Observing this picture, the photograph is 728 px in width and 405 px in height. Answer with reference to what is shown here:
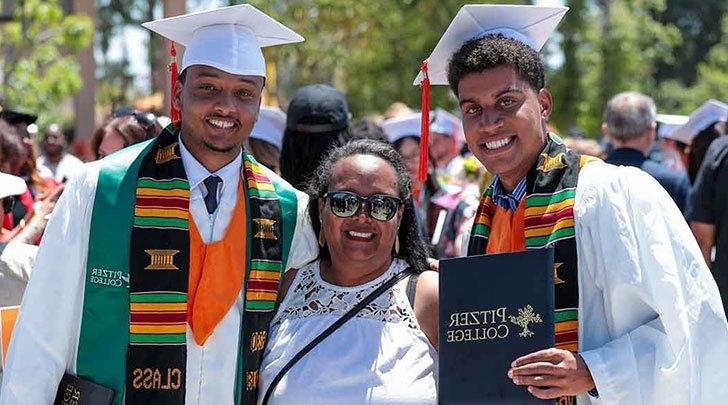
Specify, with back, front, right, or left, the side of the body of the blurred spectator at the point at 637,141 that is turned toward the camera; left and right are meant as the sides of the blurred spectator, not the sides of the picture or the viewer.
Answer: back

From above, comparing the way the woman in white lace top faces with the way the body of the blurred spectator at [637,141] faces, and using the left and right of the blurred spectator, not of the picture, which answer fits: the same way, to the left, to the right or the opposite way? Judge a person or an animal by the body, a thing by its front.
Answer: the opposite way

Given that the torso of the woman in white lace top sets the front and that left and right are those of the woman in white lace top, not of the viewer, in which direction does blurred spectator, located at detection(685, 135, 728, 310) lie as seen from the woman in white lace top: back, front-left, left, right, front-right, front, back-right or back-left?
back-left

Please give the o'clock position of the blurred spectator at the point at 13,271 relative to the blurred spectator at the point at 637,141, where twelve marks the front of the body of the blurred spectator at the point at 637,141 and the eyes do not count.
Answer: the blurred spectator at the point at 13,271 is roughly at 7 o'clock from the blurred spectator at the point at 637,141.

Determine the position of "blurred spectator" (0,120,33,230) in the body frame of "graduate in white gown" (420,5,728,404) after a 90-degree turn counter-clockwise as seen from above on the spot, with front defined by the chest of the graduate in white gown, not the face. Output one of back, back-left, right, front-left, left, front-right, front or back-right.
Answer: back

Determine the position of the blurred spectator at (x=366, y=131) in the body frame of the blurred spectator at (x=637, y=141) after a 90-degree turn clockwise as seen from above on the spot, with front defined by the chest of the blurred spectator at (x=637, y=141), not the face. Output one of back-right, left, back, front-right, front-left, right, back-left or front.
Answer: back-right

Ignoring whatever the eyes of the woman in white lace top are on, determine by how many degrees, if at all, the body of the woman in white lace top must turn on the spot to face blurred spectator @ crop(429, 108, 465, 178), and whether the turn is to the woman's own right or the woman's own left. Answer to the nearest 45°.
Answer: approximately 180°

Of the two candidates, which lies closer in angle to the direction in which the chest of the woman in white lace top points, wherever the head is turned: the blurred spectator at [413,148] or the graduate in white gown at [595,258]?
the graduate in white gown

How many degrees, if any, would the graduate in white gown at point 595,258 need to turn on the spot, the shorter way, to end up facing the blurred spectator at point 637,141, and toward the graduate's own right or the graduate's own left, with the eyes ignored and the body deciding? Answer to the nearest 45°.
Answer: approximately 135° to the graduate's own right

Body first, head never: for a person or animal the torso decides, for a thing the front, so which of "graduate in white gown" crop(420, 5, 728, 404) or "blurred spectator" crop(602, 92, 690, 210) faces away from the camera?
the blurred spectator

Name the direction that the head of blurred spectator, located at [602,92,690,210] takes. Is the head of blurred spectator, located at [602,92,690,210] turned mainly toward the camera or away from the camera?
away from the camera

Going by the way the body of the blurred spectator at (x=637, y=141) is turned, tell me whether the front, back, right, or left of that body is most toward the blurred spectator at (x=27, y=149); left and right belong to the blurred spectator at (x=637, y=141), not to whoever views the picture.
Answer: left

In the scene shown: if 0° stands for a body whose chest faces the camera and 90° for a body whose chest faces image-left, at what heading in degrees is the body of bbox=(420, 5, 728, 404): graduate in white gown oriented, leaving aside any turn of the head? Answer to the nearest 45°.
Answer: approximately 45°

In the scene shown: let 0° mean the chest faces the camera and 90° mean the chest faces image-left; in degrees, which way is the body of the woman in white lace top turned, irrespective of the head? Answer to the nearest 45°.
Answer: approximately 0°
